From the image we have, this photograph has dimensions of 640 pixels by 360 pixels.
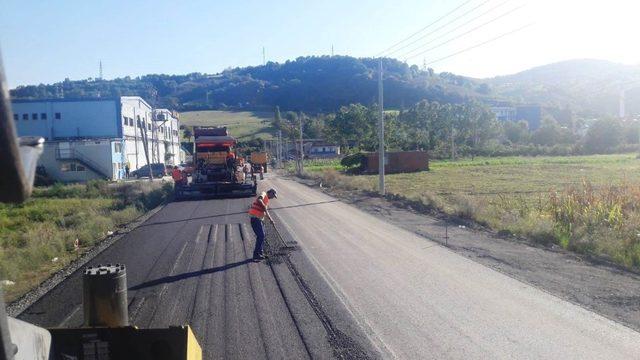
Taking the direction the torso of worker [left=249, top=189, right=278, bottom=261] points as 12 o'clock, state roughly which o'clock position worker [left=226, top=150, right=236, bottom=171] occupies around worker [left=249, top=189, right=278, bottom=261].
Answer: worker [left=226, top=150, right=236, bottom=171] is roughly at 9 o'clock from worker [left=249, top=189, right=278, bottom=261].

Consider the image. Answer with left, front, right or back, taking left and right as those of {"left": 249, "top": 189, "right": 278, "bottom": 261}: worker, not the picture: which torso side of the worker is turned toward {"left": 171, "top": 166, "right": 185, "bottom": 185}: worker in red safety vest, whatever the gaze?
left

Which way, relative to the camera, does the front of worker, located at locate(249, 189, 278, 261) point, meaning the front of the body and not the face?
to the viewer's right
